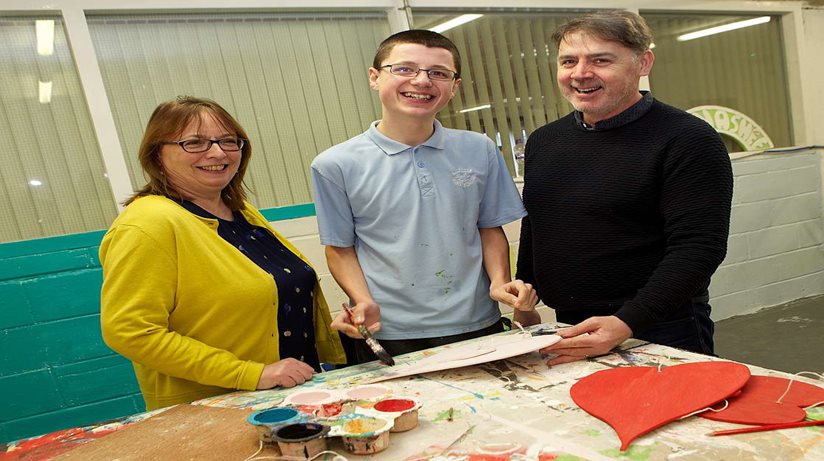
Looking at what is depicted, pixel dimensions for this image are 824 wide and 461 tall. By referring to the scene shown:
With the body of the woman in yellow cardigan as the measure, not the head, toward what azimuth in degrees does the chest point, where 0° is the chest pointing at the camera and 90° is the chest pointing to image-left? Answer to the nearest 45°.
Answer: approximately 315°

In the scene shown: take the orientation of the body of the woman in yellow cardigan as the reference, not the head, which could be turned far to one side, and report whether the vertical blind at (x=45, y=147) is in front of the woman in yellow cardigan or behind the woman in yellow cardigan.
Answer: behind

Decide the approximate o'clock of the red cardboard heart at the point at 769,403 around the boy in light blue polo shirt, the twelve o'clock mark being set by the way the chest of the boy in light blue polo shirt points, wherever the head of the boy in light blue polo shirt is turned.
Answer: The red cardboard heart is roughly at 11 o'clock from the boy in light blue polo shirt.

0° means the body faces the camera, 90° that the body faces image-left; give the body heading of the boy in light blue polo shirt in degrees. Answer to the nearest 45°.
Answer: approximately 0°

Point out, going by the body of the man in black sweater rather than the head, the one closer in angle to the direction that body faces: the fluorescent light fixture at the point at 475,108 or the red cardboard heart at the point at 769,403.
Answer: the red cardboard heart

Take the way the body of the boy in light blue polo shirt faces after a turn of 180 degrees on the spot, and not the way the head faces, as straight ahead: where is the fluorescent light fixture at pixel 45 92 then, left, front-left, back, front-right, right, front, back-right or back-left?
front-left

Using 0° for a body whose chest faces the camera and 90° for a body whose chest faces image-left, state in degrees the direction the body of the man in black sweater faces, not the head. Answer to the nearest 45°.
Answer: approximately 45°

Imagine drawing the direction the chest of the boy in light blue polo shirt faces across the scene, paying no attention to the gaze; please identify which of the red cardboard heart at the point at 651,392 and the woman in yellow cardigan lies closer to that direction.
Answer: the red cardboard heart
